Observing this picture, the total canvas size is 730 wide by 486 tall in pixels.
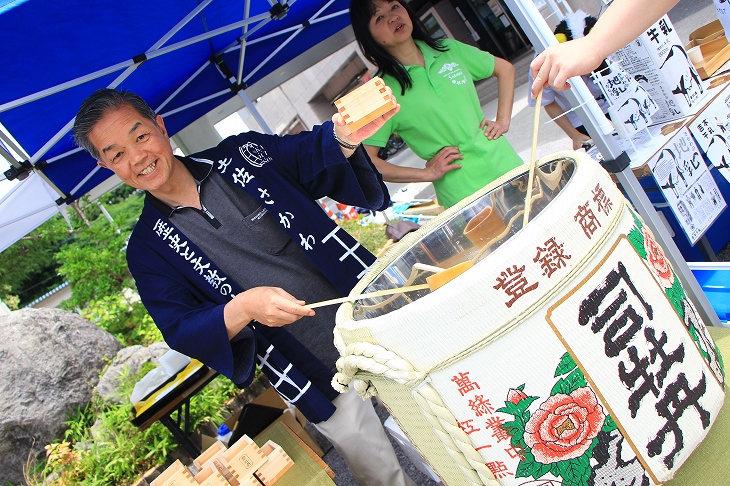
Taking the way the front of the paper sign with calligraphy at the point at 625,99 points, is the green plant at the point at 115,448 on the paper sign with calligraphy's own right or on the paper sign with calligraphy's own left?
on the paper sign with calligraphy's own right

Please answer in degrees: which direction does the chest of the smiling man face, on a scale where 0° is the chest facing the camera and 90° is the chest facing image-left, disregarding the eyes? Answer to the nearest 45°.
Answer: approximately 0°

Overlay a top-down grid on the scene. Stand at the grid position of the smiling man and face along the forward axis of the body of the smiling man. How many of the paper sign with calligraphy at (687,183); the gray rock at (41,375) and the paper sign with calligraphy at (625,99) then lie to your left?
2

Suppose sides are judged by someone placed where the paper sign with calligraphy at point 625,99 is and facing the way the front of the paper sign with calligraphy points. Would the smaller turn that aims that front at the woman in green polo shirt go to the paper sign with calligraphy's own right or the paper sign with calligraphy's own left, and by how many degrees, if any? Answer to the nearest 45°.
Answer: approximately 45° to the paper sign with calligraphy's own right

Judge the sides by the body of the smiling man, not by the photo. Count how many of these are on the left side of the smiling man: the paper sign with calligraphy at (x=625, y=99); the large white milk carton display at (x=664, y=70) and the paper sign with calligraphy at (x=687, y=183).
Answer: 3

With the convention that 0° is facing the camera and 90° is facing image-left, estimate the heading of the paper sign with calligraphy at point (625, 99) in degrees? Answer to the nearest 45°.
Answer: approximately 0°
